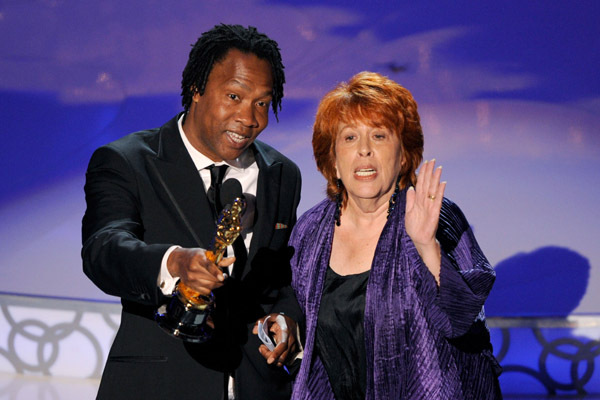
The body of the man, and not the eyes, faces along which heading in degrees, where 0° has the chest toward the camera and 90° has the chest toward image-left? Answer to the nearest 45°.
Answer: approximately 315°

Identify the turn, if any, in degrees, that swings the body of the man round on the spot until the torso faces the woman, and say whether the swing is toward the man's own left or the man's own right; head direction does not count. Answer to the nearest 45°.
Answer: approximately 45° to the man's own left
